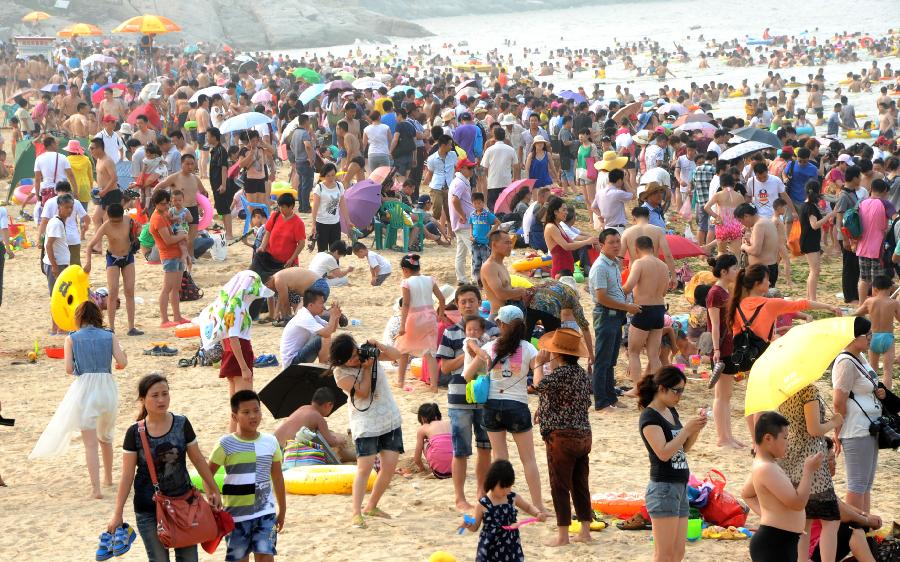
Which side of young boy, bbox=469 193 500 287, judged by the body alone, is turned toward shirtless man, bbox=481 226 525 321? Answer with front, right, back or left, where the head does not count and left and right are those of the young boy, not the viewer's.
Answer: front

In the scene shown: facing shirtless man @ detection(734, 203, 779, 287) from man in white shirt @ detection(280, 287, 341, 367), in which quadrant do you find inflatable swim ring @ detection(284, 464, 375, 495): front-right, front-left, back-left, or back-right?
back-right

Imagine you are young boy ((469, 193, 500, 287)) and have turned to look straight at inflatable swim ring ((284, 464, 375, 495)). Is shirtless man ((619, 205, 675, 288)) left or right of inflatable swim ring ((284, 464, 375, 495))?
left

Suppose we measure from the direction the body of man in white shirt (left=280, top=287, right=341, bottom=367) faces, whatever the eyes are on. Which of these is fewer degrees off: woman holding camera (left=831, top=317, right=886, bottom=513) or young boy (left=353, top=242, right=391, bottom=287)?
the woman holding camera

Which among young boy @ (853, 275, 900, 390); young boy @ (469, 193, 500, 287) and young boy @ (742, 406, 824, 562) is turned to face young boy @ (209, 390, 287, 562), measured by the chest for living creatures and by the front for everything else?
young boy @ (469, 193, 500, 287)

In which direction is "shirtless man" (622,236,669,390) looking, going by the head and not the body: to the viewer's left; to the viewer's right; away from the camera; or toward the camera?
away from the camera

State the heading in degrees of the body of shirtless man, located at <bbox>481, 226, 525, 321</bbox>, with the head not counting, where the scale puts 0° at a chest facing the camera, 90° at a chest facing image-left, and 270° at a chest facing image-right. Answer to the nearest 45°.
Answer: approximately 315°

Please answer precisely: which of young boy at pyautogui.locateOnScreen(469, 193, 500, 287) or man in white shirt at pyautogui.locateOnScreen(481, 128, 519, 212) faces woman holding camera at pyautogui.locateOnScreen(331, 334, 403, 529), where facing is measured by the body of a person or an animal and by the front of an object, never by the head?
the young boy

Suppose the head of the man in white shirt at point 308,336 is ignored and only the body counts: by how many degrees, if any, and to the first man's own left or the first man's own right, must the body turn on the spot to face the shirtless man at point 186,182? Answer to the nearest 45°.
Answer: approximately 90° to the first man's own left

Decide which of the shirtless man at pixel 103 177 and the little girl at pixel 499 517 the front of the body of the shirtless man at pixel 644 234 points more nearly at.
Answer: the shirtless man
